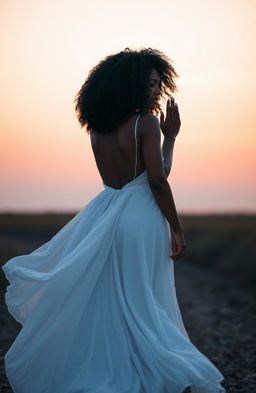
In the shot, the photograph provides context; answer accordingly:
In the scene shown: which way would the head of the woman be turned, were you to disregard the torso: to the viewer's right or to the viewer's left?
to the viewer's right

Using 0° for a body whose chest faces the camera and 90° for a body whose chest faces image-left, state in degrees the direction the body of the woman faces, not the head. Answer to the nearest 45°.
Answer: approximately 225°
